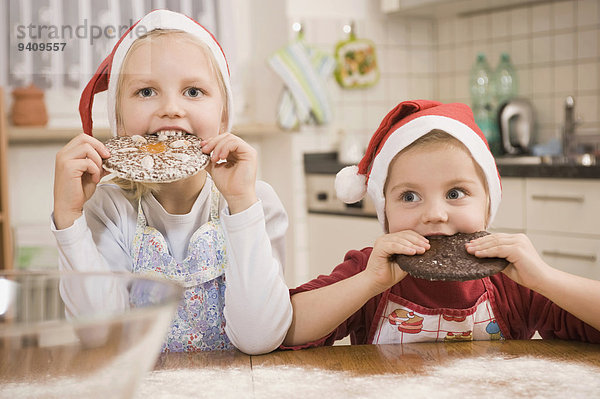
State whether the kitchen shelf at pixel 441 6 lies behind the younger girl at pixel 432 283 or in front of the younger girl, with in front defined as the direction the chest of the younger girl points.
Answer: behind

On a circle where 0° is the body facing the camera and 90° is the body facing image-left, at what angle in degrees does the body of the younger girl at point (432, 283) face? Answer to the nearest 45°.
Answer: approximately 0°

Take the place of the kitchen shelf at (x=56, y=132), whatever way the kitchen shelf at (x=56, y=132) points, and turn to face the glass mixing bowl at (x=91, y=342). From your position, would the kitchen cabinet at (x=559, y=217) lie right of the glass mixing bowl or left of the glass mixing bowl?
left

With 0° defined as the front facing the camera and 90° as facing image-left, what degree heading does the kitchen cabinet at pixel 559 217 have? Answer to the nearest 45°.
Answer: approximately 45°

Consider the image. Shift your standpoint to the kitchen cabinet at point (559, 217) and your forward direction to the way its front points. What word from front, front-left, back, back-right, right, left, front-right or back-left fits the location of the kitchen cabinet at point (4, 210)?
front-right

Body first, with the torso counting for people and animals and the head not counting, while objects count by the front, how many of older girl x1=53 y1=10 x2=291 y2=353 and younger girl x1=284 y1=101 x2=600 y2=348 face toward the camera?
2

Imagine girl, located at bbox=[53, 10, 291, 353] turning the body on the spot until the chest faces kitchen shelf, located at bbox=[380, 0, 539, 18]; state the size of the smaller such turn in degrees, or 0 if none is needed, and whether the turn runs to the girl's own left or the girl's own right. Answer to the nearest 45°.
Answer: approximately 135° to the girl's own left

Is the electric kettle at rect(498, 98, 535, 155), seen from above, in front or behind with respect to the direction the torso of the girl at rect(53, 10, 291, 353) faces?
behind

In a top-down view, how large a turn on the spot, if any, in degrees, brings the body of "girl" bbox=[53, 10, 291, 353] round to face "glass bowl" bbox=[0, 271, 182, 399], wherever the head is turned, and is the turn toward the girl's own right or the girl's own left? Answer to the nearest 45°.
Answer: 0° — they already face it

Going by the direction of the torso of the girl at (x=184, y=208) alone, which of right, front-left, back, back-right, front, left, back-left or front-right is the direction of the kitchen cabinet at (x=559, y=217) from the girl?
back-left

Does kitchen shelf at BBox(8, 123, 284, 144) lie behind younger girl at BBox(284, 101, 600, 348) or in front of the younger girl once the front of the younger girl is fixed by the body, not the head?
behind
